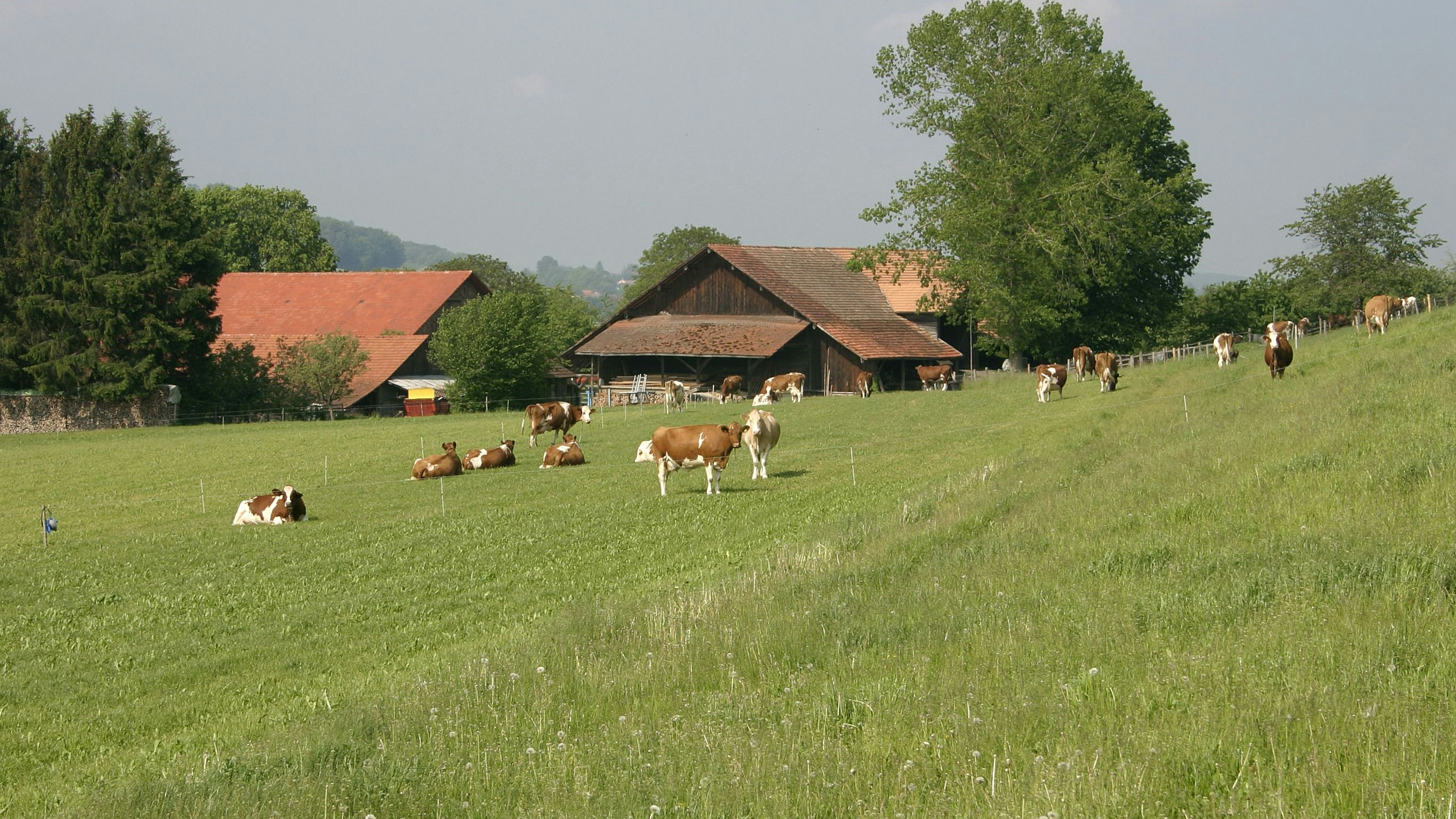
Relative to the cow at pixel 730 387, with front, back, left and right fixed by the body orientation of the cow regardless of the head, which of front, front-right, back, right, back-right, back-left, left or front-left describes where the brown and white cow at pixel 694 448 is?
front-left

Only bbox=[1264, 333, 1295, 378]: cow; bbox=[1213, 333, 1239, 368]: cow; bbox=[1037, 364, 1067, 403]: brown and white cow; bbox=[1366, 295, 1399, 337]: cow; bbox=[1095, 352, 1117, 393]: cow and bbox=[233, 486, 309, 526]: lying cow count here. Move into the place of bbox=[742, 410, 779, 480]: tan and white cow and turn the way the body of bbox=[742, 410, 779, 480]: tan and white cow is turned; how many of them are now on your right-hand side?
1

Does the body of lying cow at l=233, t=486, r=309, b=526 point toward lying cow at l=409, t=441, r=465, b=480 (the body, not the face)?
no

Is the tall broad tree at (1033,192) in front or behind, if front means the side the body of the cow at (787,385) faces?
behind

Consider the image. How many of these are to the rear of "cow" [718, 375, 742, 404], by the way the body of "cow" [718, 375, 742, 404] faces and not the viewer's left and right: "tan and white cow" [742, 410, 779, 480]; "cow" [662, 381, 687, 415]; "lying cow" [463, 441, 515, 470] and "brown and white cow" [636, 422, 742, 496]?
0

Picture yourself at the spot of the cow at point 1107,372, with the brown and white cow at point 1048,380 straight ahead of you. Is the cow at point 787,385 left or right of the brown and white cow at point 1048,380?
right

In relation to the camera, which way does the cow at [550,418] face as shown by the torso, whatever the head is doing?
to the viewer's right

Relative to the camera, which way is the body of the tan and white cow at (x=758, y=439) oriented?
toward the camera

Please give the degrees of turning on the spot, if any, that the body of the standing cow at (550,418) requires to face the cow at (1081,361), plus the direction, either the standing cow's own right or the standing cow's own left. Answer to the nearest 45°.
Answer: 0° — it already faces it

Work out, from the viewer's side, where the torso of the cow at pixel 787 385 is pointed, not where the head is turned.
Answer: to the viewer's left

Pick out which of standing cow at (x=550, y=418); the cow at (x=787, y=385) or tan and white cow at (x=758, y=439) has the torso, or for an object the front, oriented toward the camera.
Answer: the tan and white cow

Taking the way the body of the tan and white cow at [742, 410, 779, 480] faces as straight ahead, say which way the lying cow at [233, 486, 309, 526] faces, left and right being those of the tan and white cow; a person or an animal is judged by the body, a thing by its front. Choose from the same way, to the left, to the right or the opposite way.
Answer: to the left

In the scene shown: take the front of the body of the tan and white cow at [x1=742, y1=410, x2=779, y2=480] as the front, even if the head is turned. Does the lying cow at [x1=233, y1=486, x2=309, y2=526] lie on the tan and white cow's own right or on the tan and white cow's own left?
on the tan and white cow's own right

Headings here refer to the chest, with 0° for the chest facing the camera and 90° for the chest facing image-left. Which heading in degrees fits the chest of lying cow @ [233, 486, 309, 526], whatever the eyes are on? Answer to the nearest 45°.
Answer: approximately 315°

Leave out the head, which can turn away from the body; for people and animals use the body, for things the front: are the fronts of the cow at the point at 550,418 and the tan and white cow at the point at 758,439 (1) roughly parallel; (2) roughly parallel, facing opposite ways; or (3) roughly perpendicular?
roughly perpendicular
